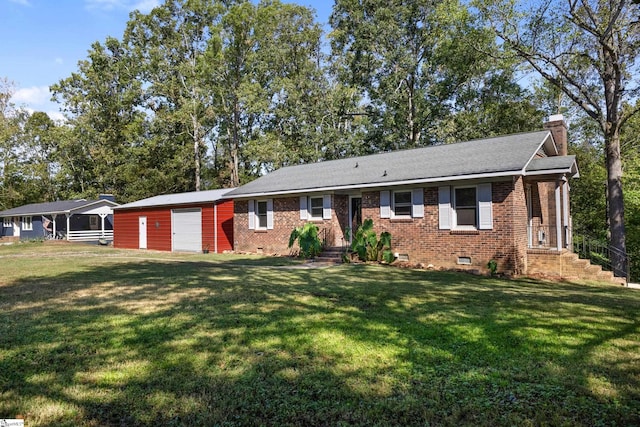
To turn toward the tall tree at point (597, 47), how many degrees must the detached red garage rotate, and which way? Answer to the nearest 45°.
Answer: approximately 90° to its left

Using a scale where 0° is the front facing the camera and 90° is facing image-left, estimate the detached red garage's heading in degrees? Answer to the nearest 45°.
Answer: approximately 45°

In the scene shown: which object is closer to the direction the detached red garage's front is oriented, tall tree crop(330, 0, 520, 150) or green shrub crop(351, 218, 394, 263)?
the green shrub

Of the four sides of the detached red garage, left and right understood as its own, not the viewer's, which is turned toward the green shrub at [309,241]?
left

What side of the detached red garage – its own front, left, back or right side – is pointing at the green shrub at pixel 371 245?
left

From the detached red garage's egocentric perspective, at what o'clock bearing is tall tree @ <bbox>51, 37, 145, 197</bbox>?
The tall tree is roughly at 4 o'clock from the detached red garage.

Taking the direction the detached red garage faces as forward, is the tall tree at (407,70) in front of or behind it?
behind

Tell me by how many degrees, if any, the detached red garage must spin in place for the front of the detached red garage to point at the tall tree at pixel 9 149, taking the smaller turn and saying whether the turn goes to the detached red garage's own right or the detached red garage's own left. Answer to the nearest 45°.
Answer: approximately 90° to the detached red garage's own right
